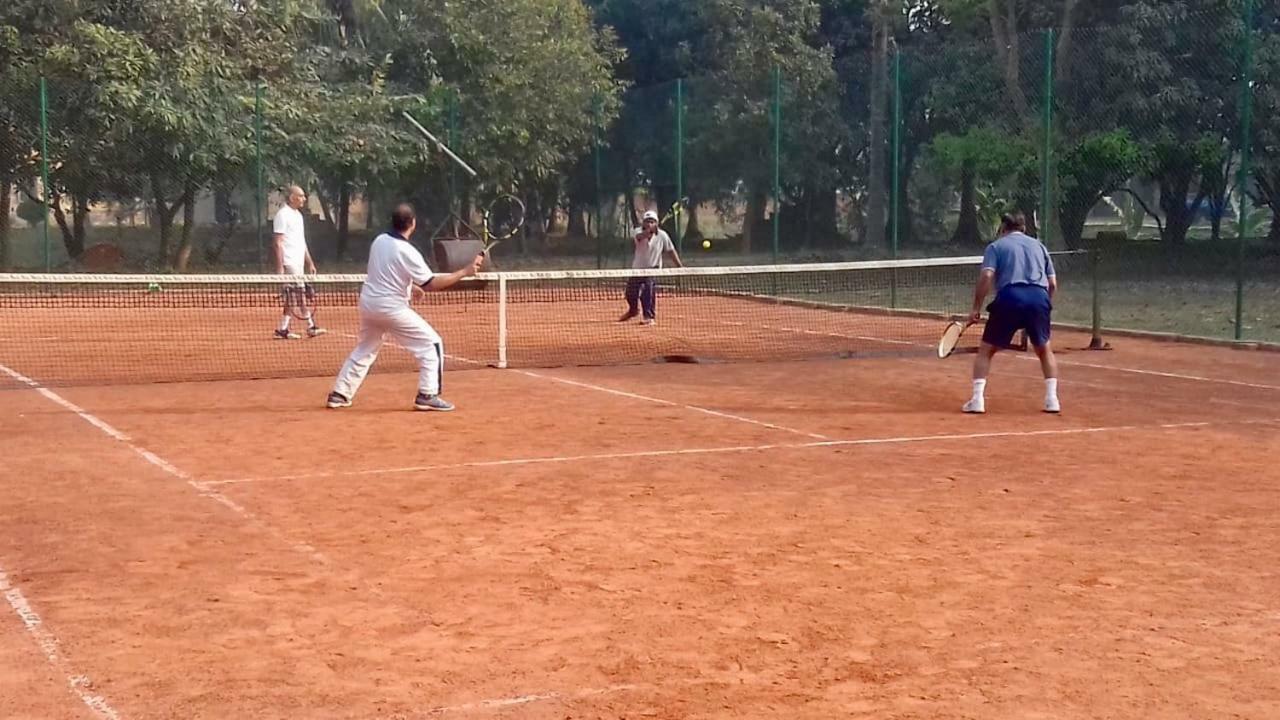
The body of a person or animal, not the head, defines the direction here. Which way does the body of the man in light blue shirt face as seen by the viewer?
away from the camera

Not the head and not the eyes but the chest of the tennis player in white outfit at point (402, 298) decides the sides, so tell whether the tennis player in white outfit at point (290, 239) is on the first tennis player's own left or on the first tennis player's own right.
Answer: on the first tennis player's own left

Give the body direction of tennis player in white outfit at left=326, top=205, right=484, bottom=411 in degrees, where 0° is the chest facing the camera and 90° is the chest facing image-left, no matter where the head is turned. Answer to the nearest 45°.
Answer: approximately 225°

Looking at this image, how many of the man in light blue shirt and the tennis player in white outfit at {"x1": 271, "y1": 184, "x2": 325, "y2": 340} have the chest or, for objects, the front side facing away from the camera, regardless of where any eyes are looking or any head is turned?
1

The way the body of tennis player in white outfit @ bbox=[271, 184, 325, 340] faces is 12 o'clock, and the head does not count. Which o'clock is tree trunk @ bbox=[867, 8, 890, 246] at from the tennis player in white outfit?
The tree trunk is roughly at 9 o'clock from the tennis player in white outfit.

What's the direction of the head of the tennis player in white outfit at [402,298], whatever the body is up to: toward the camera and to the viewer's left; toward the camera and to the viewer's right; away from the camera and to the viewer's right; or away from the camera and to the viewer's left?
away from the camera and to the viewer's right

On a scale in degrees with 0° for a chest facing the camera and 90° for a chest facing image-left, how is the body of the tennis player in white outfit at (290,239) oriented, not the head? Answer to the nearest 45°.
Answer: approximately 315°
